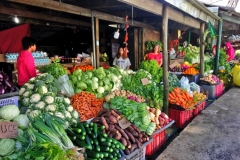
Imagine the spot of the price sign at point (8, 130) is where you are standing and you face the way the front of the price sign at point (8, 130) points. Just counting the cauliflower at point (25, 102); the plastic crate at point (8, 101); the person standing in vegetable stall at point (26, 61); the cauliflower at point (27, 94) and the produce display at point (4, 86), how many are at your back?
5

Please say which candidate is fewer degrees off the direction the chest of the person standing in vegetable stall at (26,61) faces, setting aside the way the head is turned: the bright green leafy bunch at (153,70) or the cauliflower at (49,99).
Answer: the bright green leafy bunch

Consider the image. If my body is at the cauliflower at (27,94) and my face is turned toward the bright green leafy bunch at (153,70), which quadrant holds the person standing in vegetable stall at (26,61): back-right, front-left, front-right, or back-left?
front-left

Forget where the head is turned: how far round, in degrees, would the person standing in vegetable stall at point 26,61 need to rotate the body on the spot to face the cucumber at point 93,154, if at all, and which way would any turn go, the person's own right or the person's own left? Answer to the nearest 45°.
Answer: approximately 90° to the person's own right

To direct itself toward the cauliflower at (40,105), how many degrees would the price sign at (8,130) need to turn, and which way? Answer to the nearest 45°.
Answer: approximately 135° to its left

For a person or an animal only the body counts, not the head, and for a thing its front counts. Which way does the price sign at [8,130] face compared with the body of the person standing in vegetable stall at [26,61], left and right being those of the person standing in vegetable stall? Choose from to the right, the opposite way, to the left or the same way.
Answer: to the right

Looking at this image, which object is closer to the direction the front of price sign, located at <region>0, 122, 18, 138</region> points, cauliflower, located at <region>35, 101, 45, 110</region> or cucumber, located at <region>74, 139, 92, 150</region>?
the cucumber

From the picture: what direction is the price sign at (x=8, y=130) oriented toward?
toward the camera

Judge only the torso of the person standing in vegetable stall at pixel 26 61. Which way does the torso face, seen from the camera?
to the viewer's right

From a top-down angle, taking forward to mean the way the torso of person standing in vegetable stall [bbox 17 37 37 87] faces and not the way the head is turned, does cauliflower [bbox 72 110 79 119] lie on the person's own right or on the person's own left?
on the person's own right

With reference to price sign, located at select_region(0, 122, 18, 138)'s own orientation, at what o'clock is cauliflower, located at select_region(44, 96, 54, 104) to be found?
The cauliflower is roughly at 7 o'clock from the price sign.

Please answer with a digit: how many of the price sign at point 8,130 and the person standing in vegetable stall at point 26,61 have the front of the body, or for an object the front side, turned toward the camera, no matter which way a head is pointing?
1

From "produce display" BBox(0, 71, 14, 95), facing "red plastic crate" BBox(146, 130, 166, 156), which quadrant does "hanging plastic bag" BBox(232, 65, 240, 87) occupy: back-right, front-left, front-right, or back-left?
front-left
